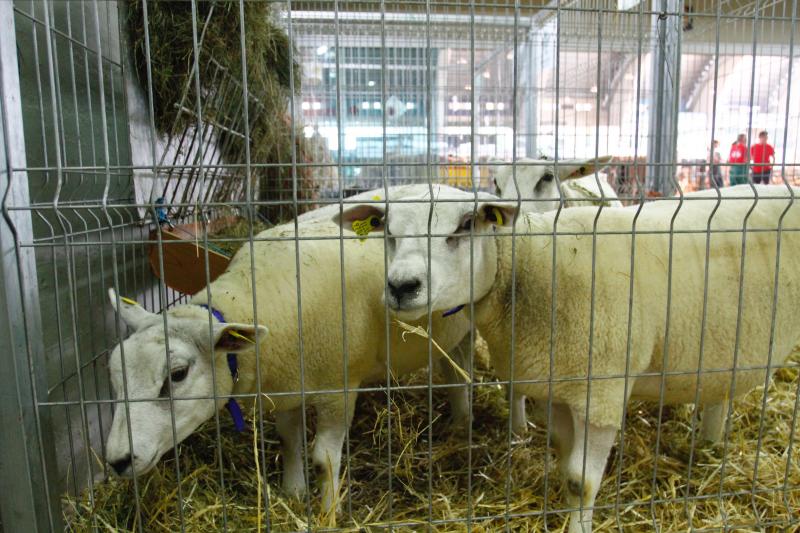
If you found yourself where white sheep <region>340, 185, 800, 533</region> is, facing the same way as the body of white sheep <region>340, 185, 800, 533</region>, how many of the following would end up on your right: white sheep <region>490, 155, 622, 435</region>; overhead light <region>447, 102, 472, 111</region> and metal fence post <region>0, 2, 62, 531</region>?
2

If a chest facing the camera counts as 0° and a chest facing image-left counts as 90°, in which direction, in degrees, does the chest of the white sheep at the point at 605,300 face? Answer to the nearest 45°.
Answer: approximately 90°

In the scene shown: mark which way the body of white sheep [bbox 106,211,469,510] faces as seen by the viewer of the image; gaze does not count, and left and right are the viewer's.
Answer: facing the viewer and to the left of the viewer

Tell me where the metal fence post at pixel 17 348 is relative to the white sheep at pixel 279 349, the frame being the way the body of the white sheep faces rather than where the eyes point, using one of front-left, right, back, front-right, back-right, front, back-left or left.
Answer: front

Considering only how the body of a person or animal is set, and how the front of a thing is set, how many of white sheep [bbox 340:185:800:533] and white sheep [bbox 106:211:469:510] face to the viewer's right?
0

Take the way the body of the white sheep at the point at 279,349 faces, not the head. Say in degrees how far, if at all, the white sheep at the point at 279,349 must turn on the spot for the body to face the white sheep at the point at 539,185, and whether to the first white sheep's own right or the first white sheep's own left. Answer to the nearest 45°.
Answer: approximately 180°

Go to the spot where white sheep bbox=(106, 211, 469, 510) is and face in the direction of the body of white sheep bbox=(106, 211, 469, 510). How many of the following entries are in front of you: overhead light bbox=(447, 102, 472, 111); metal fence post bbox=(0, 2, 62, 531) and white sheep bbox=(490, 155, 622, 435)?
1

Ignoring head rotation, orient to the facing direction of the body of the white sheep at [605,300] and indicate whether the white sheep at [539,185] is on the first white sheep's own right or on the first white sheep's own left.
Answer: on the first white sheep's own right

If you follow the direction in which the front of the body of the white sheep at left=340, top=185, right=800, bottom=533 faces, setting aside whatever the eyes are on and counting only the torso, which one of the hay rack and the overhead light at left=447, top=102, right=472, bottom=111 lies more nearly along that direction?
the hay rack
